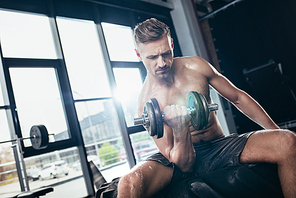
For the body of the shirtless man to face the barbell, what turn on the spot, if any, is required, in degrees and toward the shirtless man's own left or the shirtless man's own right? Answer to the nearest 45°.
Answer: approximately 135° to the shirtless man's own right

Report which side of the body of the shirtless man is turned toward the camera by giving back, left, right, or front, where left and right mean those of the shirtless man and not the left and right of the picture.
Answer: front
